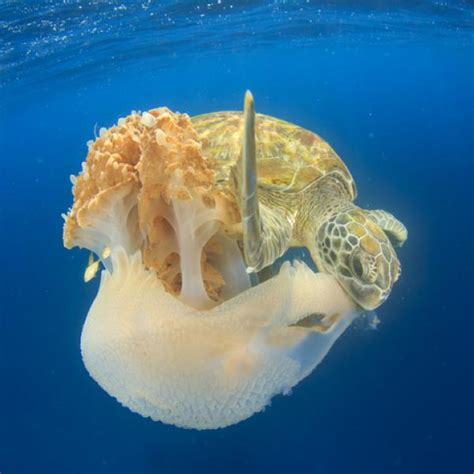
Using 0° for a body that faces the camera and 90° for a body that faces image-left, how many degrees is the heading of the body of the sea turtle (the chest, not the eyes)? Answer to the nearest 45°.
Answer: approximately 315°
